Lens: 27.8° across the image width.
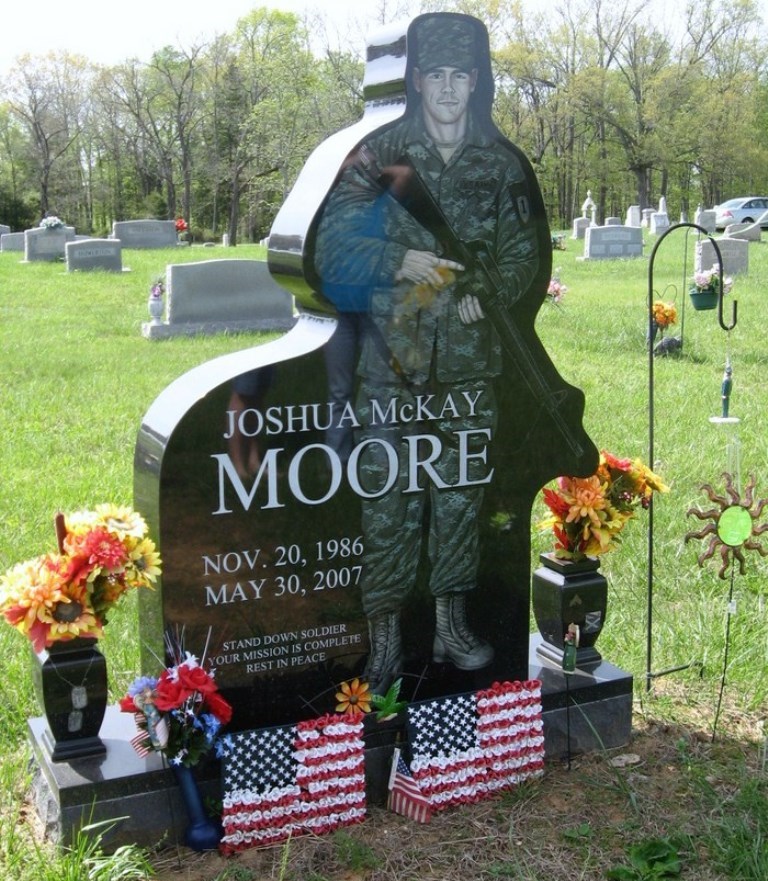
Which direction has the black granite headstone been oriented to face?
toward the camera

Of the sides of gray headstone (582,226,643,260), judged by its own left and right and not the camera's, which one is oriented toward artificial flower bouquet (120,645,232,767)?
front

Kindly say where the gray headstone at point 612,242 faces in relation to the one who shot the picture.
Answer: facing the viewer

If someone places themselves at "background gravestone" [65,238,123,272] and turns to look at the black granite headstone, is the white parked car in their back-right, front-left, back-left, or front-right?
back-left

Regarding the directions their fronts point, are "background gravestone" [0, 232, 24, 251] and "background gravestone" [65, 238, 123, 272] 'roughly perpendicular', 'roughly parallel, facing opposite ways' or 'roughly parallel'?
roughly parallel

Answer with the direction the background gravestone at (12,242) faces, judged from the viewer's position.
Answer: facing the viewer

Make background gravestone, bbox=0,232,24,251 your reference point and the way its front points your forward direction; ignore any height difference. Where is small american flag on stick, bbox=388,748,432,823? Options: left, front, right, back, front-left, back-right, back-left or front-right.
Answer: front

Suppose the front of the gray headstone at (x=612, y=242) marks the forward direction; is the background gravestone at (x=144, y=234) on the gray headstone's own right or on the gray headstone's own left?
on the gray headstone's own right

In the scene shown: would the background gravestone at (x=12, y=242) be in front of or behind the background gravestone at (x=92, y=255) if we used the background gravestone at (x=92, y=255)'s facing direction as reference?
behind

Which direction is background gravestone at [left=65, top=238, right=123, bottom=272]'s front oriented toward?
toward the camera

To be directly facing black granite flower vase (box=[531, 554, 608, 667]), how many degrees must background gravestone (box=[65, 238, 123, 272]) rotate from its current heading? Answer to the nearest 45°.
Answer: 0° — it already faces it

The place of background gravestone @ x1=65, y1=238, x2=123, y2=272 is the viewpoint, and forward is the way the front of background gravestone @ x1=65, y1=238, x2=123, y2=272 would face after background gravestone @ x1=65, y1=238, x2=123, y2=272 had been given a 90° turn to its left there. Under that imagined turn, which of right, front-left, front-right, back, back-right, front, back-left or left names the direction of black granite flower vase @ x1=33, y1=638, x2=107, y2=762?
right

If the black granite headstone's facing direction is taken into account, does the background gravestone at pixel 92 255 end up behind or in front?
behind

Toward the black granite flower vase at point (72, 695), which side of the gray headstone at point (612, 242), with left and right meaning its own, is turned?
front
